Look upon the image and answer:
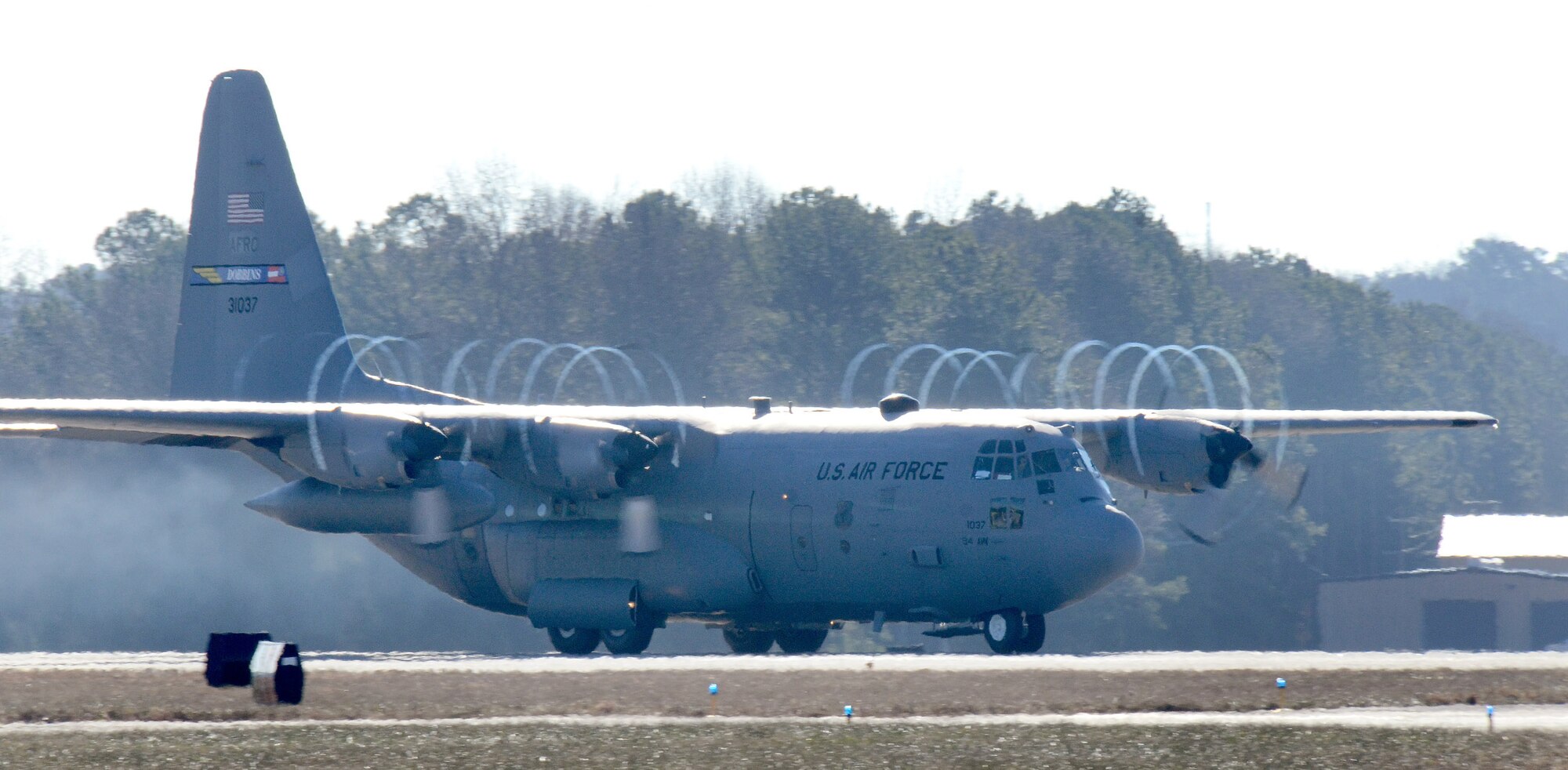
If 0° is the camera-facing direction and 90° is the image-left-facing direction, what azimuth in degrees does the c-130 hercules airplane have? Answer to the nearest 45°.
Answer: approximately 315°
